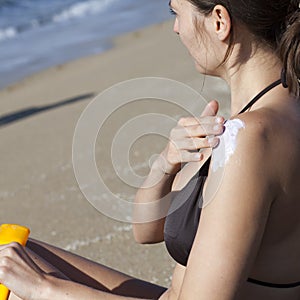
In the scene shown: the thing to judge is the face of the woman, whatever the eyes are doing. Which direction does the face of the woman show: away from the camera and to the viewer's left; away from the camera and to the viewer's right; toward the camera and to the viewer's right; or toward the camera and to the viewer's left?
away from the camera and to the viewer's left

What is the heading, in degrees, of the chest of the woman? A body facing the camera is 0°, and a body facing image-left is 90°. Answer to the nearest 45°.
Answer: approximately 90°
